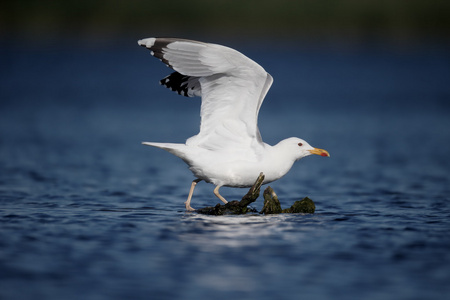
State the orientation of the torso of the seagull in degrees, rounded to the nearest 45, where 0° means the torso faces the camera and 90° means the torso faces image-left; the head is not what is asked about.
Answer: approximately 270°
